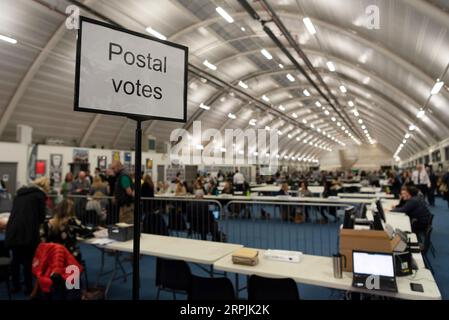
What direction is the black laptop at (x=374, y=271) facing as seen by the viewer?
toward the camera

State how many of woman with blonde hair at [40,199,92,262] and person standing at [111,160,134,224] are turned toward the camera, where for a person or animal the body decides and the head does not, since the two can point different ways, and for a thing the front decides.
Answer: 0

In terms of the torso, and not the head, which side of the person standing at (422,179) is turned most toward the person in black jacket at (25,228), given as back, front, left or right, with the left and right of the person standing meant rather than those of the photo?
front

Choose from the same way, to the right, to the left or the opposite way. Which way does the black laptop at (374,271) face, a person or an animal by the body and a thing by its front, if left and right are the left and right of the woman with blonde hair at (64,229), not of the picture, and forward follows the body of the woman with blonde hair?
the opposite way

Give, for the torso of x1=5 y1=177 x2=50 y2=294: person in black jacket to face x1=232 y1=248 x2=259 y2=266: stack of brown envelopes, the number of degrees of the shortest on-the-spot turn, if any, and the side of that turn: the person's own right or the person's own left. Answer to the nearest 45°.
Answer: approximately 90° to the person's own right

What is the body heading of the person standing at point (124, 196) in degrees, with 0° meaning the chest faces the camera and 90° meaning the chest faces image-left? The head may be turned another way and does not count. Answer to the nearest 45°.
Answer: approximately 90°

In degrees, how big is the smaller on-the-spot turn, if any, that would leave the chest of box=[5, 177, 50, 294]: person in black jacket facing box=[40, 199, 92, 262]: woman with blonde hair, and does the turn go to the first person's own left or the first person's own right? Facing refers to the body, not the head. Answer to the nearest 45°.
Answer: approximately 90° to the first person's own right

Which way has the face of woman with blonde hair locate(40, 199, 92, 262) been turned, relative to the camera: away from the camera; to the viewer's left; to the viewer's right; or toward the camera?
away from the camera

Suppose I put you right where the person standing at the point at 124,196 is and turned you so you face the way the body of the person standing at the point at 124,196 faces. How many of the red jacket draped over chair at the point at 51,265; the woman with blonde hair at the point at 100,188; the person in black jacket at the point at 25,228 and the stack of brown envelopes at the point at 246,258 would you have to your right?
1

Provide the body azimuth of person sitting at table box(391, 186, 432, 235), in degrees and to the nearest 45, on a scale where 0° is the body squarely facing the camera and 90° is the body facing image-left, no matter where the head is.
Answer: approximately 90°

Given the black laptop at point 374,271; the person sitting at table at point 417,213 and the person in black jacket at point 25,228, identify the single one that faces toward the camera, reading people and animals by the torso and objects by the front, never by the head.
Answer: the black laptop

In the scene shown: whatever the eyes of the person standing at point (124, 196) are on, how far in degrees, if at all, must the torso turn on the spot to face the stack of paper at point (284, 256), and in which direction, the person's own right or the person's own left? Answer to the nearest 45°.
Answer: approximately 135° to the person's own left

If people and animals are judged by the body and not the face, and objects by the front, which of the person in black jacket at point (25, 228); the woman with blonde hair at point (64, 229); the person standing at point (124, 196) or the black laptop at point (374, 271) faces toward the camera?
the black laptop

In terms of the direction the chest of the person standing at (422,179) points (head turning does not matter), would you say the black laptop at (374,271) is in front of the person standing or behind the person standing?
in front
